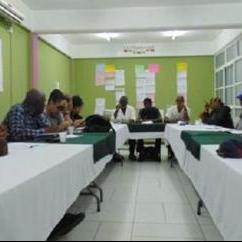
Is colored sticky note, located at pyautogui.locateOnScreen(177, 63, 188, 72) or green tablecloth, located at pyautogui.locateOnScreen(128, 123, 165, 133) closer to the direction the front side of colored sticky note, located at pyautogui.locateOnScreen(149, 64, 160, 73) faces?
the green tablecloth

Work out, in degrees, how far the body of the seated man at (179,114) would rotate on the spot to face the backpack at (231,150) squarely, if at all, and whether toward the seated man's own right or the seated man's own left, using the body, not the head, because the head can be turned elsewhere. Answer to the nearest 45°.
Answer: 0° — they already face it

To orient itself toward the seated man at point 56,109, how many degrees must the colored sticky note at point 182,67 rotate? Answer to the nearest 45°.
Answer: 0° — it already faces them

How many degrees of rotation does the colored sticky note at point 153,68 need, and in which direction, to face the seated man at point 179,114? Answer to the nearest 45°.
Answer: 0° — it already faces them

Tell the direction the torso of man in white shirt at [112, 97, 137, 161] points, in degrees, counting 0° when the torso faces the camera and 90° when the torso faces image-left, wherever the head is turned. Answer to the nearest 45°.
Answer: approximately 0°

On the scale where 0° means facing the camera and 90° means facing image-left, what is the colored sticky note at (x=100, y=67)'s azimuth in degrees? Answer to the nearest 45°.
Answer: approximately 0°

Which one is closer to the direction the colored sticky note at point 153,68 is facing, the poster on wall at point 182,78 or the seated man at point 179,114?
the seated man

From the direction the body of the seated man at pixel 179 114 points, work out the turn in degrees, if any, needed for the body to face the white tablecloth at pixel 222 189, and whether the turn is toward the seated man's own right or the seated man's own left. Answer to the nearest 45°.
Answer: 0° — they already face it

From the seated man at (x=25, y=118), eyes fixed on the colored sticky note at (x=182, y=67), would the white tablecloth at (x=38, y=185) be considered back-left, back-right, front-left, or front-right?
back-right

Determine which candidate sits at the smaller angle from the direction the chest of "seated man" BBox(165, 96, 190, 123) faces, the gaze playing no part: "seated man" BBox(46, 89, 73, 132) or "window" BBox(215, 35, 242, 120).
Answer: the seated man

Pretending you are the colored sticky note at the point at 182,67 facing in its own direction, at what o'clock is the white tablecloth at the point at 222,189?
The white tablecloth is roughly at 12 o'clock from the colored sticky note.

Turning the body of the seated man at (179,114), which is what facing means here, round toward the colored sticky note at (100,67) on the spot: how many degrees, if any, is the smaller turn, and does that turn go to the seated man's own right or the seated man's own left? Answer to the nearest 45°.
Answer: approximately 135° to the seated man's own right
